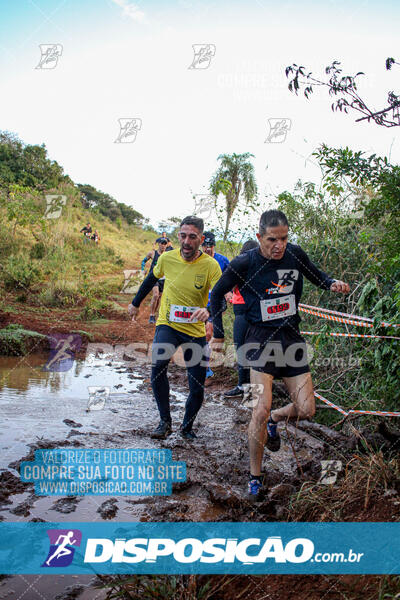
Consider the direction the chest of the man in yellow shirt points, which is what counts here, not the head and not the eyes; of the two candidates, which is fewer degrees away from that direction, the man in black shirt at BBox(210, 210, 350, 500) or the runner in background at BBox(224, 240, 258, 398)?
the man in black shirt

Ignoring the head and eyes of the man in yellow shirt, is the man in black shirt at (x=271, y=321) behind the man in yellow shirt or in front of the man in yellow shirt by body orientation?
in front

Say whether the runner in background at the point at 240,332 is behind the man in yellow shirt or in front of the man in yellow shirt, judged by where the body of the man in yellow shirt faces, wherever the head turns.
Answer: behind

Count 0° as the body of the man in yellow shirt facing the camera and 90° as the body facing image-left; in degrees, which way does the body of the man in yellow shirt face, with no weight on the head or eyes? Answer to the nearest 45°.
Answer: approximately 0°
